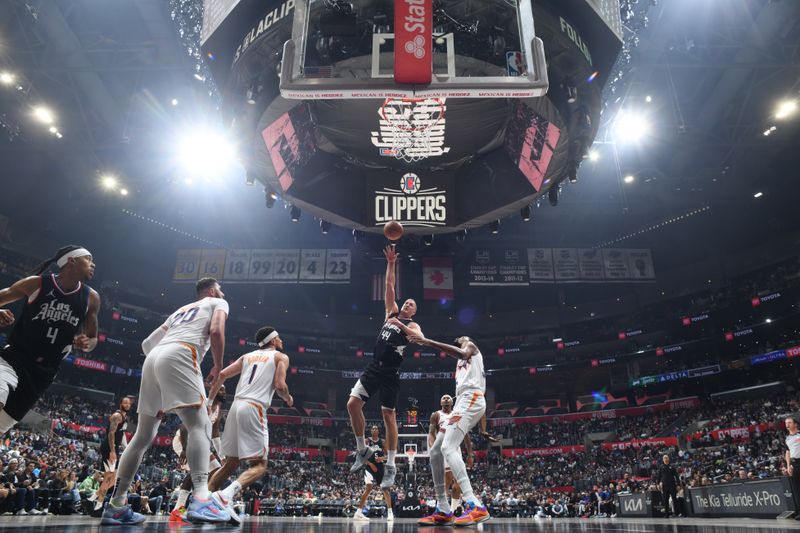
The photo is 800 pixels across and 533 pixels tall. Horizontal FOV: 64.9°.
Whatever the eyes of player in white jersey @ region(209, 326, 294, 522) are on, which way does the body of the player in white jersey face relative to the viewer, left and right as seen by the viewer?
facing away from the viewer and to the right of the viewer

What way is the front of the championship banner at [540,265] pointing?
toward the camera

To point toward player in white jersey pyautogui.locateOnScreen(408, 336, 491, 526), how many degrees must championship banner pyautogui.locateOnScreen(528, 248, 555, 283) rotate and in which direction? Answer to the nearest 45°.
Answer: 0° — it already faces them

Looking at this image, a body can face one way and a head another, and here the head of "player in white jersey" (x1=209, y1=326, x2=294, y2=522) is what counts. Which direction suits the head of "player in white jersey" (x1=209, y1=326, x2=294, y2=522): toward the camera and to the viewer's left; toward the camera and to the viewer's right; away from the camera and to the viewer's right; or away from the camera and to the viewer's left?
away from the camera and to the viewer's right

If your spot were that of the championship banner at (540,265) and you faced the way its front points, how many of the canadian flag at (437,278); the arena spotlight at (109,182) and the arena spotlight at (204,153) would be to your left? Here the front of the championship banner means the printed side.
0

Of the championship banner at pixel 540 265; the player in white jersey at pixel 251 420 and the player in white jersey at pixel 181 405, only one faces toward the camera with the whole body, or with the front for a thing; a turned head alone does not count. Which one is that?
the championship banner

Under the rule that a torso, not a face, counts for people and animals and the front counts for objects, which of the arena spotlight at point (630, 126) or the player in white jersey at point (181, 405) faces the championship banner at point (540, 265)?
the player in white jersey

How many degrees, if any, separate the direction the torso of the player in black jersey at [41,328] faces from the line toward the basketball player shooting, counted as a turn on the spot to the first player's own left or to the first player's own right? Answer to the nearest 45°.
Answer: approximately 45° to the first player's own left

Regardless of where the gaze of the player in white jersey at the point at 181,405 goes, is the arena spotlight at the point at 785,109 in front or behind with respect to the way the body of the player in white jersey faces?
in front

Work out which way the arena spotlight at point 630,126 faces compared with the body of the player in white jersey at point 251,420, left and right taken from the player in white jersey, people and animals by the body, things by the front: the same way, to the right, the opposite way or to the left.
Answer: the opposite way

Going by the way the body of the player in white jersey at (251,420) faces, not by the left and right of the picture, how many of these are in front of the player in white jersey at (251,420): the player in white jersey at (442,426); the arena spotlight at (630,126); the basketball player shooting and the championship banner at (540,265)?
4

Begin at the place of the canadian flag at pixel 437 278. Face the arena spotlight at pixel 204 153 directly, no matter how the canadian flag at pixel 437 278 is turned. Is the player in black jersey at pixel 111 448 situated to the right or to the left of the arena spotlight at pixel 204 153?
left
